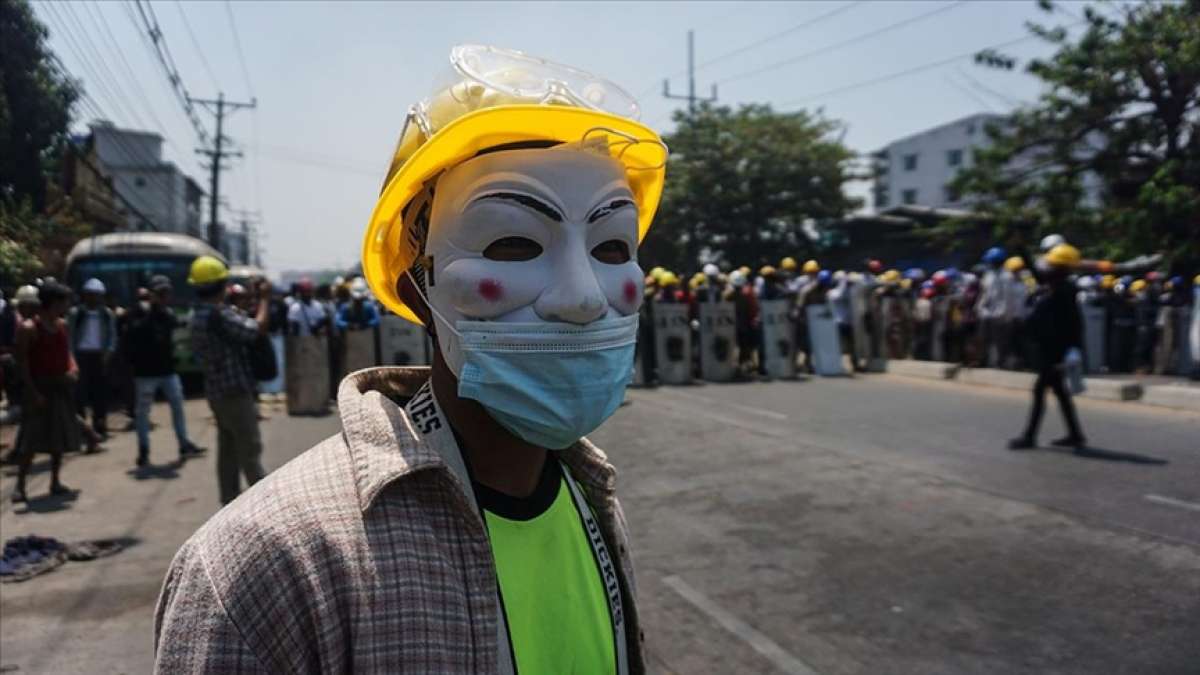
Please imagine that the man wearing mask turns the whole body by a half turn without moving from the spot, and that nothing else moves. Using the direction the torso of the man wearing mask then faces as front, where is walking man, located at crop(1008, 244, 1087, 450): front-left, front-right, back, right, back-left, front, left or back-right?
right

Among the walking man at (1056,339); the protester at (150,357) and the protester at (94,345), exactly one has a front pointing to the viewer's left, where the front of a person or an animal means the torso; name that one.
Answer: the walking man

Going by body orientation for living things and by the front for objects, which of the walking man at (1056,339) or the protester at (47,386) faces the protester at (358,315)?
the walking man

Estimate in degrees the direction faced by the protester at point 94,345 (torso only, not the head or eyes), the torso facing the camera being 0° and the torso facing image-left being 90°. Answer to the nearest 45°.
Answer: approximately 0°

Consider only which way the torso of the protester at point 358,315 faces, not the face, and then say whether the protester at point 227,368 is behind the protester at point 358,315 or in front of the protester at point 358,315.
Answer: in front

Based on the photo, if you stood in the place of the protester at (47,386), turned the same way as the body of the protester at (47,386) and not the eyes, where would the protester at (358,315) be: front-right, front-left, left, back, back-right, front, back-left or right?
left

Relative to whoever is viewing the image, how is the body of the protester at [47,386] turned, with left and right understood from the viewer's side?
facing the viewer and to the right of the viewer

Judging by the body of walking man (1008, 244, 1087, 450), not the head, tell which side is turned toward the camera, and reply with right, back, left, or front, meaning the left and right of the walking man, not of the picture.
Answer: left

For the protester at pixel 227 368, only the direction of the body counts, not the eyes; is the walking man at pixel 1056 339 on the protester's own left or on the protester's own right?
on the protester's own right

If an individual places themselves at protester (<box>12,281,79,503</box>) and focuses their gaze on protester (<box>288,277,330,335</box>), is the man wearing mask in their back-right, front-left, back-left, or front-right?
back-right

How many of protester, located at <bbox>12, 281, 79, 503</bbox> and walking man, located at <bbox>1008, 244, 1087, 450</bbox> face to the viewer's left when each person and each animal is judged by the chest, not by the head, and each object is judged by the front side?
1

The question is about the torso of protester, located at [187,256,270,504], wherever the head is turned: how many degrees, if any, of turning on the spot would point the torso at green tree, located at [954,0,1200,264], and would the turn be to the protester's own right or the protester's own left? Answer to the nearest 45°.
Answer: approximately 45° to the protester's own right
